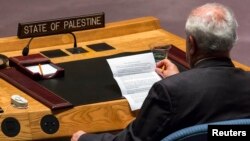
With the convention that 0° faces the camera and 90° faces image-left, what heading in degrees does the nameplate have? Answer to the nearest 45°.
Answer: approximately 315°
